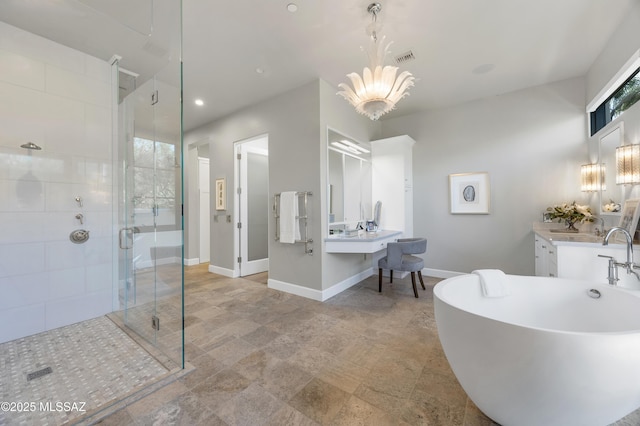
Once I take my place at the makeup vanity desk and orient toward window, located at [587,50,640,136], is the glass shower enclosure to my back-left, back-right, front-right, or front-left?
back-right

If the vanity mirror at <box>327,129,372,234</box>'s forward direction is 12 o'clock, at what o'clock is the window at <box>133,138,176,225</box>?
The window is roughly at 3 o'clock from the vanity mirror.

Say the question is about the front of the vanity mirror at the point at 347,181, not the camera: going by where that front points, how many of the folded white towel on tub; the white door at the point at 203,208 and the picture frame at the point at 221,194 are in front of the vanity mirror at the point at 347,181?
1

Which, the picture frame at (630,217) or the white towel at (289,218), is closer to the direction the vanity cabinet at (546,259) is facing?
the white towel

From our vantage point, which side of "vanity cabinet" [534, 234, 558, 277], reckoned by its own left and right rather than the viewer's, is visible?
left

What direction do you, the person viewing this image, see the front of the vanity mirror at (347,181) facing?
facing the viewer and to the right of the viewer

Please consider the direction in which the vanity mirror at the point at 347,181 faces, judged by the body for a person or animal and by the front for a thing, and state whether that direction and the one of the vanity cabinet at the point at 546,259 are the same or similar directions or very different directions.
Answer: very different directions

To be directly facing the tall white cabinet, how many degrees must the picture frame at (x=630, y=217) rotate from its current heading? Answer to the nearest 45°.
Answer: approximately 45° to its right

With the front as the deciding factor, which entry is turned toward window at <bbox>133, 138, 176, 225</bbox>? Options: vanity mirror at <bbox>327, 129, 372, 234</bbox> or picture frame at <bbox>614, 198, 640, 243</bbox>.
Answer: the picture frame
